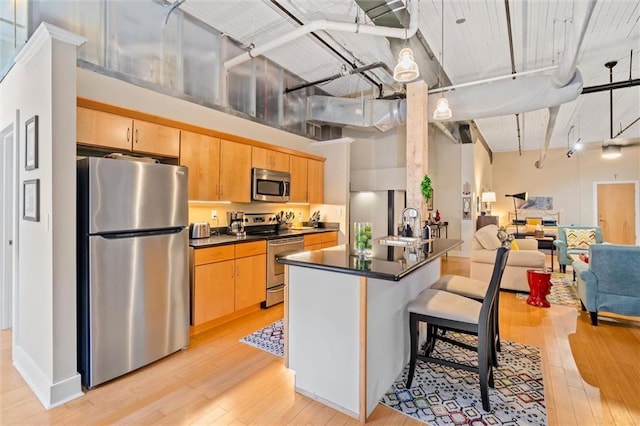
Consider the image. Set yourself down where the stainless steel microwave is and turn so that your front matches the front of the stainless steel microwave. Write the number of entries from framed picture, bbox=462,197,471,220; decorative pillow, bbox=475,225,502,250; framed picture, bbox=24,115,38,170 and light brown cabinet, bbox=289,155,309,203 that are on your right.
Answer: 1

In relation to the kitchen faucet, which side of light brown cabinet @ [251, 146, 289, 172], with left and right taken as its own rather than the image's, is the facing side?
front

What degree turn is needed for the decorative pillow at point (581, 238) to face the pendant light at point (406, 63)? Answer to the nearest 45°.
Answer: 0° — it already faces it

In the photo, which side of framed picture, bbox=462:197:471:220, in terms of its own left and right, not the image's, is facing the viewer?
front

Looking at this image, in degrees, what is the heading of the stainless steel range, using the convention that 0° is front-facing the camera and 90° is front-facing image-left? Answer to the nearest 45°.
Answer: approximately 315°

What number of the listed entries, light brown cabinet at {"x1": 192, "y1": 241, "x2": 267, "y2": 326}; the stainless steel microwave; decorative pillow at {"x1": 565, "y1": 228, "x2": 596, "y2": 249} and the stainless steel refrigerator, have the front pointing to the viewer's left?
0

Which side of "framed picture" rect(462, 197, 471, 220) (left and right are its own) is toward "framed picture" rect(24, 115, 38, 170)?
front

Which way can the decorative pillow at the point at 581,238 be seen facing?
toward the camera

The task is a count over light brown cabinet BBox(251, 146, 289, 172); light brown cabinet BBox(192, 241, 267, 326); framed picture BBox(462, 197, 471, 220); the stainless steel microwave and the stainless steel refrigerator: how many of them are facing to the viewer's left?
0

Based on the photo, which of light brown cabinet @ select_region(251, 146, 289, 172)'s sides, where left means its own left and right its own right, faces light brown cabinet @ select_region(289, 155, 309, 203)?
left

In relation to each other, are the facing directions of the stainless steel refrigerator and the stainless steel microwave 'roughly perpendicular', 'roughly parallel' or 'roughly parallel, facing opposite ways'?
roughly parallel

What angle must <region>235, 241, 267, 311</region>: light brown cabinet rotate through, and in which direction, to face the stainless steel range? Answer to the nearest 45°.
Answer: approximately 90° to its left

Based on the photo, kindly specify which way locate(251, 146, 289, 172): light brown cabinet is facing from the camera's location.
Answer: facing the viewer and to the right of the viewer

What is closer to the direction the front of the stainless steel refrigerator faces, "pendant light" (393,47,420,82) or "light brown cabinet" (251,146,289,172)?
the pendant light

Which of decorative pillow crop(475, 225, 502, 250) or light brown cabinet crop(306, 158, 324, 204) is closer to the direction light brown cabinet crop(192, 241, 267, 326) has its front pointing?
the decorative pillow

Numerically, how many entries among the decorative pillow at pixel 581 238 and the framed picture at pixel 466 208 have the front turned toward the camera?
2

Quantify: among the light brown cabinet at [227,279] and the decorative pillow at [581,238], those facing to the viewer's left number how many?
0
